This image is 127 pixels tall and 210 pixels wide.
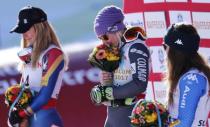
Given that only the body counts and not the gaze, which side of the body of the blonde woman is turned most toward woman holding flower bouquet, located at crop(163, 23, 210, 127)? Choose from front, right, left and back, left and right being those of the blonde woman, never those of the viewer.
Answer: left

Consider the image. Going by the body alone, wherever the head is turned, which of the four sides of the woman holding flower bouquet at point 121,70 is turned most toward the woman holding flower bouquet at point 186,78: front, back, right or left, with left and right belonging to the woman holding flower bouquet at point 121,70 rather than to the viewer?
left

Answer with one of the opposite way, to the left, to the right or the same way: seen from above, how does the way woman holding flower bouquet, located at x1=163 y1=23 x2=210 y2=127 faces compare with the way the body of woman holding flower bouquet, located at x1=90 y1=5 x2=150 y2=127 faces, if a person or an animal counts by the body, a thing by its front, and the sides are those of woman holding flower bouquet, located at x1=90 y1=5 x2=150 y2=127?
to the right

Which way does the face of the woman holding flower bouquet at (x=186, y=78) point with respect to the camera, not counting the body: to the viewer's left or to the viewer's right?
to the viewer's left

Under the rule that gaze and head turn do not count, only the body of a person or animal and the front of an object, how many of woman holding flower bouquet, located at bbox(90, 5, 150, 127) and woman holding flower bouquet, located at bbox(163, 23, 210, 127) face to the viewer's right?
0

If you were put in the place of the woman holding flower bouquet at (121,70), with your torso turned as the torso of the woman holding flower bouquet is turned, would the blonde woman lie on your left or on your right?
on your right

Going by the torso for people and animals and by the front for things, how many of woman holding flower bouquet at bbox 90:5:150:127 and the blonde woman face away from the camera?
0
